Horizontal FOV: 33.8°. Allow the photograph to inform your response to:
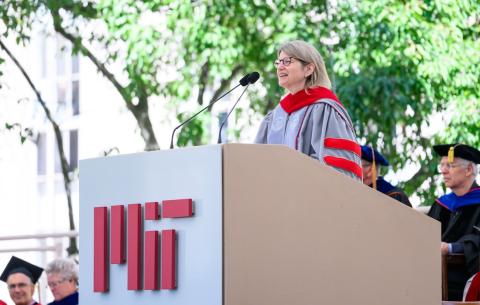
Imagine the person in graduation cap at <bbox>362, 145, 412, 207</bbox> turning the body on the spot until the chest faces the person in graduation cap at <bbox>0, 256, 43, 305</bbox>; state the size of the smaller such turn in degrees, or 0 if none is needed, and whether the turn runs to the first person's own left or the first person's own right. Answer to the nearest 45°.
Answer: approximately 45° to the first person's own right

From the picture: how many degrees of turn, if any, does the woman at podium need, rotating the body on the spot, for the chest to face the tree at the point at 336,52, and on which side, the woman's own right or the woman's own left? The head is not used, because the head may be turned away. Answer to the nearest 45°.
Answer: approximately 135° to the woman's own right

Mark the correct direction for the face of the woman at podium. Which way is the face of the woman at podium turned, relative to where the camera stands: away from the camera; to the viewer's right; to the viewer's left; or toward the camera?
to the viewer's left

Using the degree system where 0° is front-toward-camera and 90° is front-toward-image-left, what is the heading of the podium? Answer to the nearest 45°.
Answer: approximately 45°

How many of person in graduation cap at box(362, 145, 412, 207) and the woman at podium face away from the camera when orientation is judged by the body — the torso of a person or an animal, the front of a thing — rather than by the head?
0

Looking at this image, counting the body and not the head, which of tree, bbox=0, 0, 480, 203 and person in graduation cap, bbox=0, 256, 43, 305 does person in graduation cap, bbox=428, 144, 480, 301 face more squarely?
the person in graduation cap

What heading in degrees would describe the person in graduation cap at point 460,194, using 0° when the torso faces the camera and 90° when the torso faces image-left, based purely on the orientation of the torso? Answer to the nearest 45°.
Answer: approximately 45°

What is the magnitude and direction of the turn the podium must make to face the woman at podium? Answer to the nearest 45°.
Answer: approximately 135° to its right
